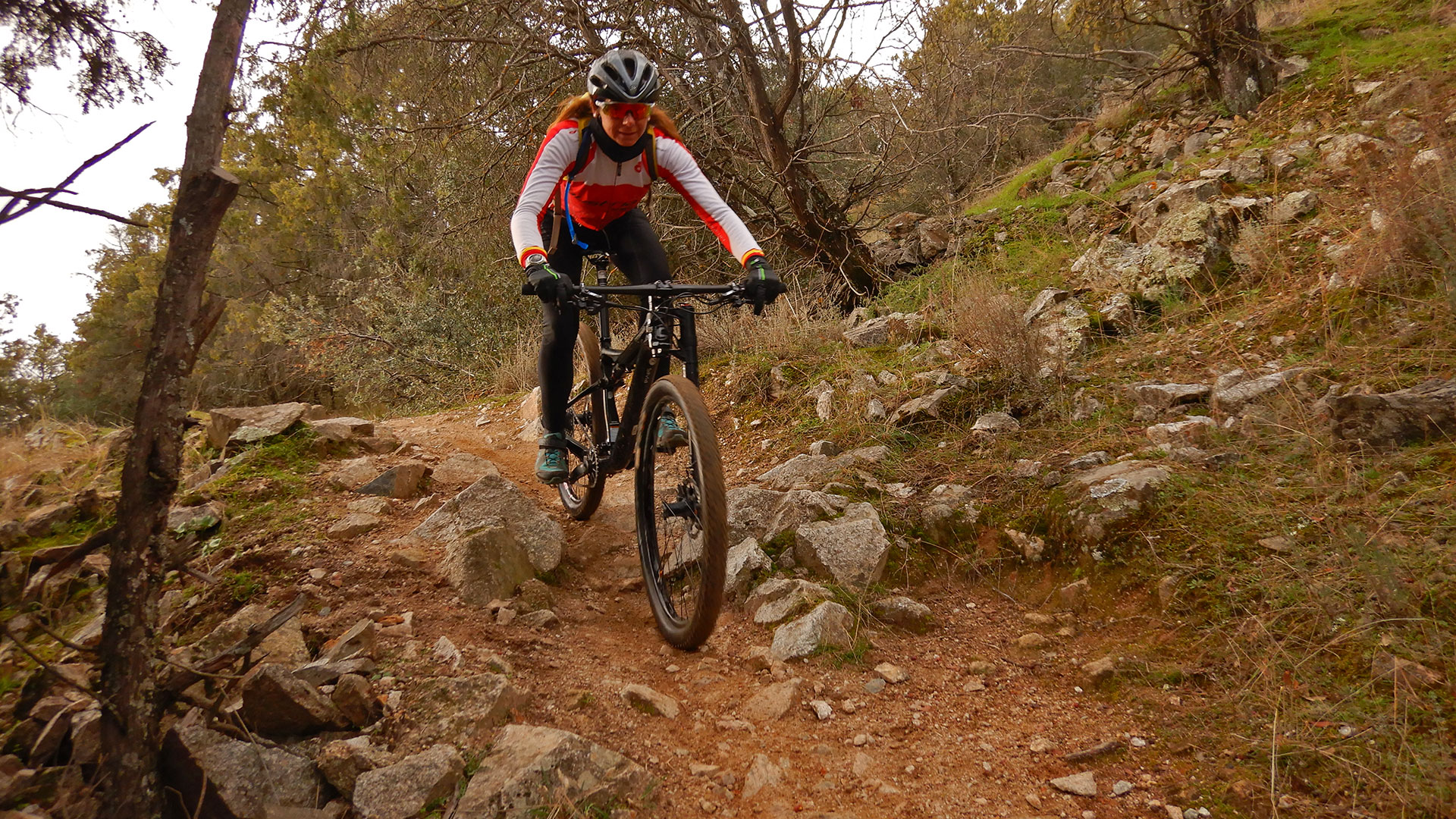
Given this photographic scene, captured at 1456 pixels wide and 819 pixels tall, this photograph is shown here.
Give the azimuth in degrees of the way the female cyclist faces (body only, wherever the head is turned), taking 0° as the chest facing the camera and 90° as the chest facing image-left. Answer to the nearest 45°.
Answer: approximately 0°

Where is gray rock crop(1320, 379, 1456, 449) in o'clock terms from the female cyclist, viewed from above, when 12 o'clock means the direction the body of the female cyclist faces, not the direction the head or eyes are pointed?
The gray rock is roughly at 10 o'clock from the female cyclist.

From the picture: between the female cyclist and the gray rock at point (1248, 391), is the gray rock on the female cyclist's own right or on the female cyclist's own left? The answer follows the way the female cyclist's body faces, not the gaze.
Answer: on the female cyclist's own left

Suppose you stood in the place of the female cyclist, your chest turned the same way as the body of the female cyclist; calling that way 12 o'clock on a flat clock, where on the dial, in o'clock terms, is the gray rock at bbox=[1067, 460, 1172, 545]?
The gray rock is roughly at 10 o'clock from the female cyclist.

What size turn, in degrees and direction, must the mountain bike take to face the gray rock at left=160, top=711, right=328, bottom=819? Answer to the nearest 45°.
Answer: approximately 45° to its right
